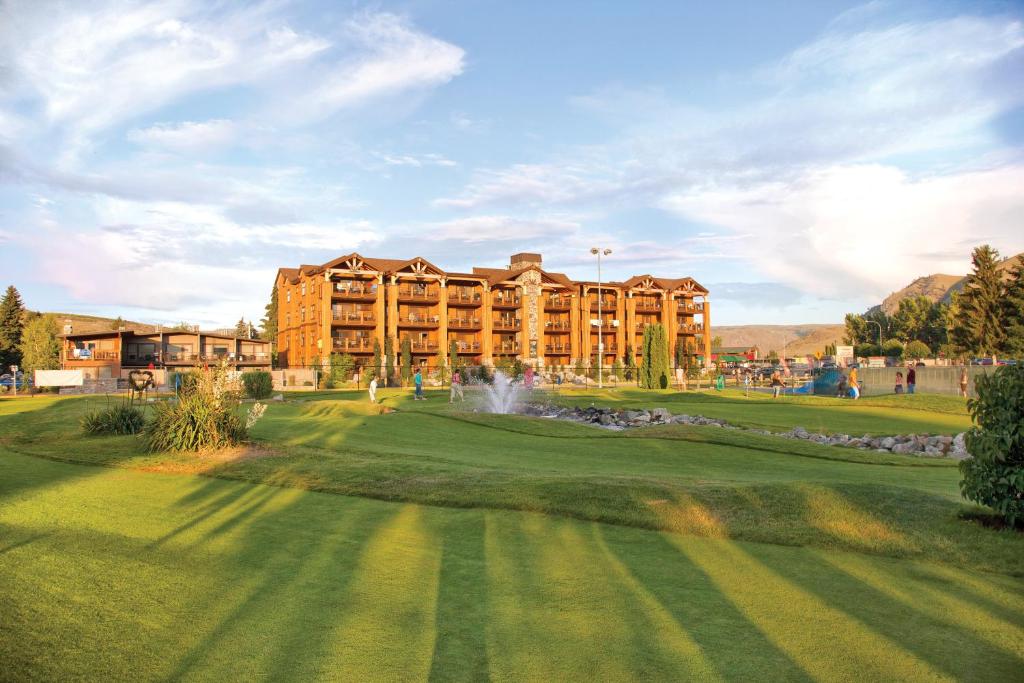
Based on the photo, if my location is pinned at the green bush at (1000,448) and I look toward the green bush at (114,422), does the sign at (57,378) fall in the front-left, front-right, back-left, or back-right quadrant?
front-right

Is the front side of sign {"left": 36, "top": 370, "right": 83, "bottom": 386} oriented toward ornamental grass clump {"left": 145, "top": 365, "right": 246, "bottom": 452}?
yes

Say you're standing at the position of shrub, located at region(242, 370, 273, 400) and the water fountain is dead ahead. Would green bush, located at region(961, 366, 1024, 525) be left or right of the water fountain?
right

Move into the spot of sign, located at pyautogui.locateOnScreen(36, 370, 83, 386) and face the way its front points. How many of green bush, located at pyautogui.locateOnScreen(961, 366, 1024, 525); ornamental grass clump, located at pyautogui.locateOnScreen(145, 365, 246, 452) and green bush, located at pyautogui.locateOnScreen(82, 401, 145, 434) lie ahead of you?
3

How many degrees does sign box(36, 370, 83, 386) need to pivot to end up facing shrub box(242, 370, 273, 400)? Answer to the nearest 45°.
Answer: approximately 45° to its left

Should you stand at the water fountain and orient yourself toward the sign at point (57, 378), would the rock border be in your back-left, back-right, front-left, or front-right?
back-left

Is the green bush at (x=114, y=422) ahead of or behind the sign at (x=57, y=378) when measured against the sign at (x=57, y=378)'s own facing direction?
ahead

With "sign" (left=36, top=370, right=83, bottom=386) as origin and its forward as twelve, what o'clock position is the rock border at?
The rock border is roughly at 11 o'clock from the sign.

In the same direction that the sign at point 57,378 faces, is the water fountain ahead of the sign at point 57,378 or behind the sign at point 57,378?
ahead

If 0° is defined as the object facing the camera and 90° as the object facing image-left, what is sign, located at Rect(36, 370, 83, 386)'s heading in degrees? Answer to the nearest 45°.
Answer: approximately 0°

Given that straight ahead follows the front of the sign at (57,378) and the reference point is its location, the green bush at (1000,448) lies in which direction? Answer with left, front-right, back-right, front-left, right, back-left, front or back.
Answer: front

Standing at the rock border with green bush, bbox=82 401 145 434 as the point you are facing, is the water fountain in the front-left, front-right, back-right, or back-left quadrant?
front-right
